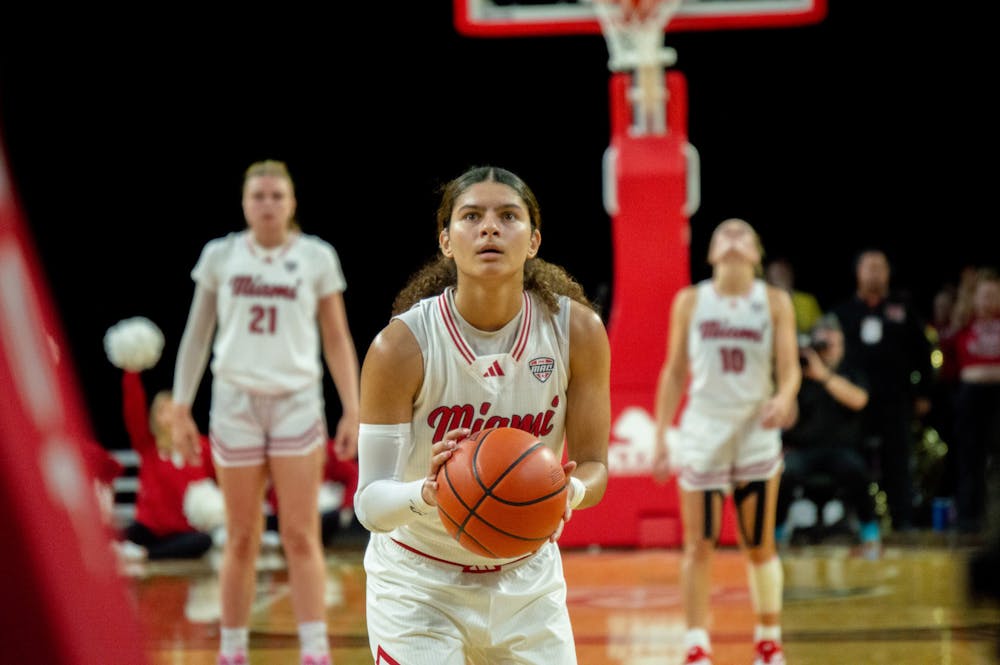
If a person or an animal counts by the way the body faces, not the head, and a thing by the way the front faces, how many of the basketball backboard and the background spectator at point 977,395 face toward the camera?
2

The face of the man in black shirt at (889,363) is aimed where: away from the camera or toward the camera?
toward the camera

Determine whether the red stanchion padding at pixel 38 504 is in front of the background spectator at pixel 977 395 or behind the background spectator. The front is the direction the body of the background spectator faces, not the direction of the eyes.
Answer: in front

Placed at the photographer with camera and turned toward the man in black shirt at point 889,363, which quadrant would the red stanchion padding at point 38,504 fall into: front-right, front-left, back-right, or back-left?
back-right

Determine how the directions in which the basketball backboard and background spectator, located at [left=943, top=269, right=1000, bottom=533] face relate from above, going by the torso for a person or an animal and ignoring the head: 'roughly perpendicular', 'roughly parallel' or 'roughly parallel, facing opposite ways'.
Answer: roughly parallel

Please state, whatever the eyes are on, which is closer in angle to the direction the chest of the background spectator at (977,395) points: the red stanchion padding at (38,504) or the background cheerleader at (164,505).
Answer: the red stanchion padding

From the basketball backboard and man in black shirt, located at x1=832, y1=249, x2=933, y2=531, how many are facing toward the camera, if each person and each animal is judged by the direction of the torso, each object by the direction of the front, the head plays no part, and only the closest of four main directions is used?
2

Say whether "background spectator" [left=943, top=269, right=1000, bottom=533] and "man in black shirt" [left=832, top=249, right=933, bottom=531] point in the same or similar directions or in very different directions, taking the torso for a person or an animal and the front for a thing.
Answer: same or similar directions

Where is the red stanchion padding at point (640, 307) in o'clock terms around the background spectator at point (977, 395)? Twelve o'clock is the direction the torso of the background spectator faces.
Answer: The red stanchion padding is roughly at 2 o'clock from the background spectator.

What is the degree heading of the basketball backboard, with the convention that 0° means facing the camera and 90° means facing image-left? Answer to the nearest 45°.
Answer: approximately 0°

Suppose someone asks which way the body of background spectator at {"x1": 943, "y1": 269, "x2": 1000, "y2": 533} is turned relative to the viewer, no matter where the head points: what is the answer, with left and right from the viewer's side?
facing the viewer

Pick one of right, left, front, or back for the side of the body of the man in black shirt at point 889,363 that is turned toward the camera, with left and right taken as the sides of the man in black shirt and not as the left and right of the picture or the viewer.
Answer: front

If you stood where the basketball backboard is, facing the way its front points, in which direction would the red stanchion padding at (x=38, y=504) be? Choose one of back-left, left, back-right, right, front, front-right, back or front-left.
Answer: front
